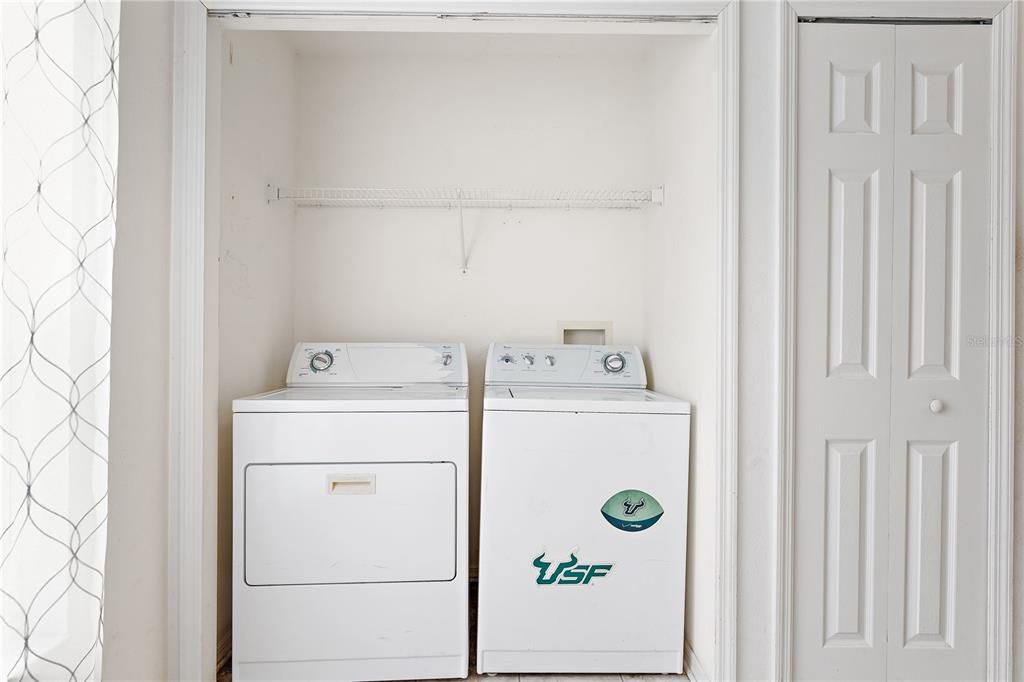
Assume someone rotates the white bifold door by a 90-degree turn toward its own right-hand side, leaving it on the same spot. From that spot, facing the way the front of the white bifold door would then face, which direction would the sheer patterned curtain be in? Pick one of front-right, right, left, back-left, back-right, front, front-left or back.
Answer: front-left

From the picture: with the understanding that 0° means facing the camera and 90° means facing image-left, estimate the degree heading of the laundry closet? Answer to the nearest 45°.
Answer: approximately 0°

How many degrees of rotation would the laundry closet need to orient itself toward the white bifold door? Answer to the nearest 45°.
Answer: approximately 45° to its left

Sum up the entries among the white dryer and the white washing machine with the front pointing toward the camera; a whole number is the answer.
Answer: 2

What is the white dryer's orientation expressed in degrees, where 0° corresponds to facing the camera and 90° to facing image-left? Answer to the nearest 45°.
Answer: approximately 0°

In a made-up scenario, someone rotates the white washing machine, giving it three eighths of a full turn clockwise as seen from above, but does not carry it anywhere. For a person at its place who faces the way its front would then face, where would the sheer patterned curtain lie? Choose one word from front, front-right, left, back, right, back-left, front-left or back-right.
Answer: left

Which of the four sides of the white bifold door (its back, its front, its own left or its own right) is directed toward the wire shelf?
right

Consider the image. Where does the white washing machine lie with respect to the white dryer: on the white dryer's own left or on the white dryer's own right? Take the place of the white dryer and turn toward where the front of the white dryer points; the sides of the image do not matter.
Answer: on the white dryer's own left
